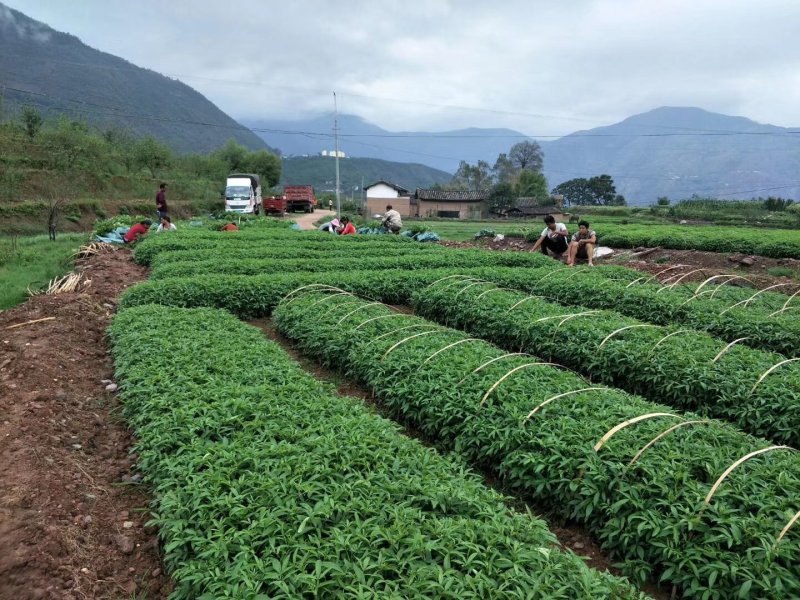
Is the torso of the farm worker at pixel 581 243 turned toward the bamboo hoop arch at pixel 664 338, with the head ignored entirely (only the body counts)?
yes

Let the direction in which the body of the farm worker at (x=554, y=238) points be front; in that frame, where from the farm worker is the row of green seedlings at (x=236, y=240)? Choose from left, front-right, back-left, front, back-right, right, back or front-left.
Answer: front-right

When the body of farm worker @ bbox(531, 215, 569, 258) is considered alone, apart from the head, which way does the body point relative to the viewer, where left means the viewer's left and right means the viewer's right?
facing the viewer and to the left of the viewer

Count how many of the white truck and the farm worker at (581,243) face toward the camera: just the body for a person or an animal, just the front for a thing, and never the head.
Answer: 2

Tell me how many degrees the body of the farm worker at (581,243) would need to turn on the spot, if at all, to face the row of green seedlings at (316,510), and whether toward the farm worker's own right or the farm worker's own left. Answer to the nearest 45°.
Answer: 0° — they already face it

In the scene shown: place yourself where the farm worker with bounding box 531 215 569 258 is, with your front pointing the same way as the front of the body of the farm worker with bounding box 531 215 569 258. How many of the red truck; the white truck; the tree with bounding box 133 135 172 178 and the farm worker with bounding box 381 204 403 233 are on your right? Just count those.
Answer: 4

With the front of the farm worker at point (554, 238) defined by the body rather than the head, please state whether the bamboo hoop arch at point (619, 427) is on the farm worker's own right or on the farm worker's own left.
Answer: on the farm worker's own left

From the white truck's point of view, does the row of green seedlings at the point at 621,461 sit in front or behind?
in front

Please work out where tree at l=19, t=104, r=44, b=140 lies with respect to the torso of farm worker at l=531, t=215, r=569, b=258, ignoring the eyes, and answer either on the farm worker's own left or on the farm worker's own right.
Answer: on the farm worker's own right

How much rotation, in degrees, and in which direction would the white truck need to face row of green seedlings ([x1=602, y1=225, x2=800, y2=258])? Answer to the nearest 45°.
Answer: approximately 45° to its left
